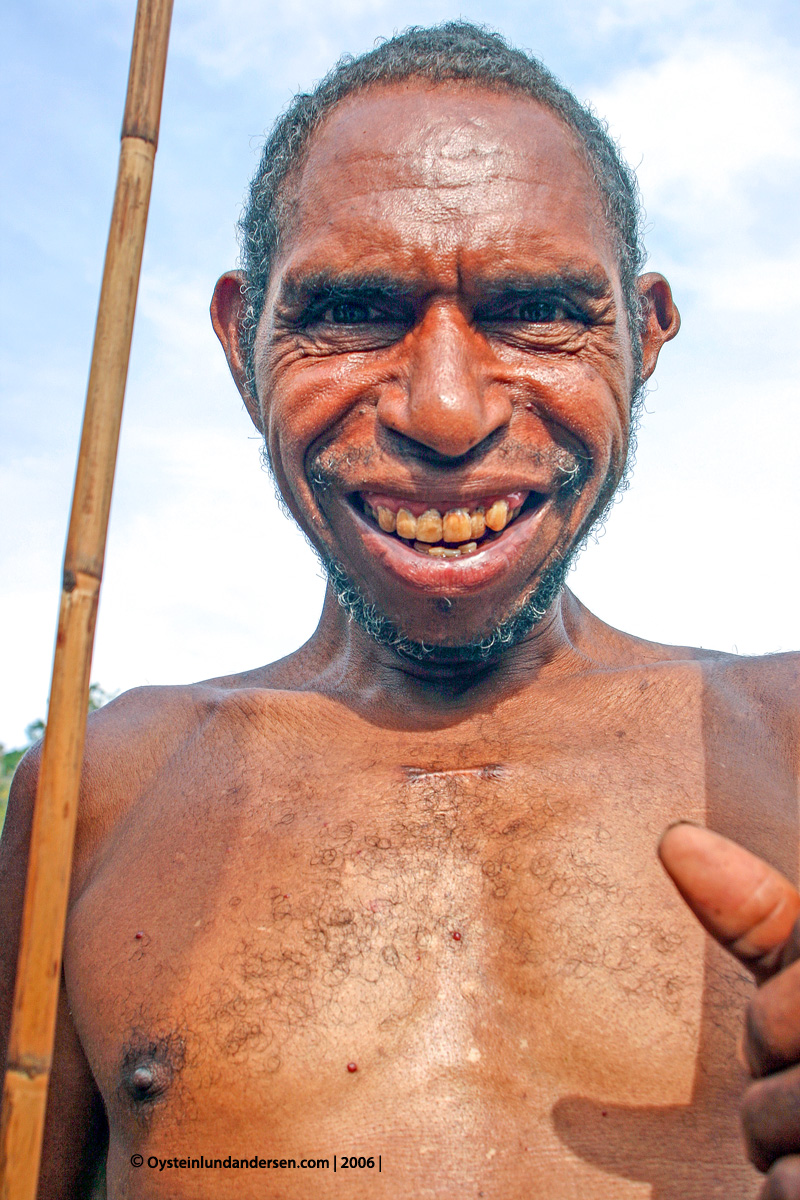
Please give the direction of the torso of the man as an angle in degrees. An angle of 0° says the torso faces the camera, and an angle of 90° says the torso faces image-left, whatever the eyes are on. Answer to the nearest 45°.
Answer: approximately 0°
